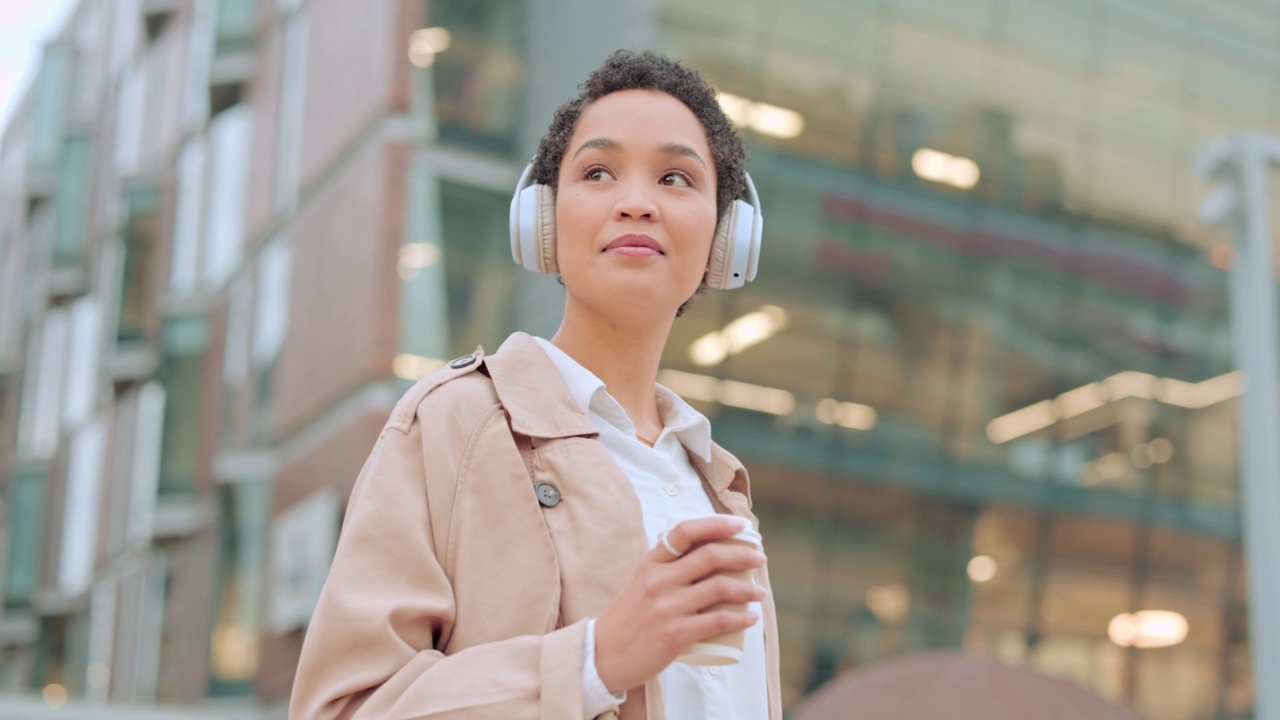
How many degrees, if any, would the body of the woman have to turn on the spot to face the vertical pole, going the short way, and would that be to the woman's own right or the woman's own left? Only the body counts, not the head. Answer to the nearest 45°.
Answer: approximately 90° to the woman's own left

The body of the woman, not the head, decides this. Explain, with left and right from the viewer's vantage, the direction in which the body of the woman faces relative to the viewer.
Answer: facing the viewer and to the right of the viewer
